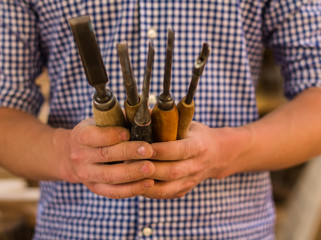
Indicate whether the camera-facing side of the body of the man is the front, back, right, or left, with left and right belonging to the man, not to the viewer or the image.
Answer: front
